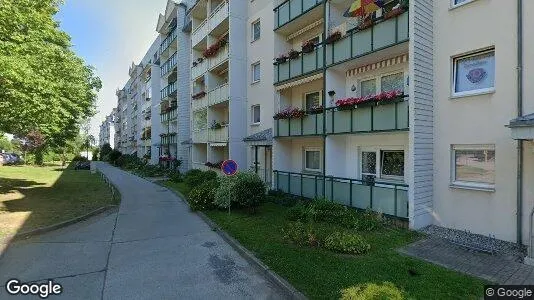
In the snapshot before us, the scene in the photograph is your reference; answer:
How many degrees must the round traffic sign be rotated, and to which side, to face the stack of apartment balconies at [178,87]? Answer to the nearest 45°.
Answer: approximately 180°

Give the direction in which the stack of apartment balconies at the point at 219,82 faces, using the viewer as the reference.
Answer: facing the viewer and to the left of the viewer

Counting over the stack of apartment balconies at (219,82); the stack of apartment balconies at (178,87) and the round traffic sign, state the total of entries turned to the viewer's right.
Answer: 0

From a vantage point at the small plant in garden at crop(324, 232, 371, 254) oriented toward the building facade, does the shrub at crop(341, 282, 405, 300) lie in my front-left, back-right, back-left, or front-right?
back-right

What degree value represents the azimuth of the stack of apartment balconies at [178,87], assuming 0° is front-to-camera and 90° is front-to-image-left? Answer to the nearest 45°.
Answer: approximately 45°

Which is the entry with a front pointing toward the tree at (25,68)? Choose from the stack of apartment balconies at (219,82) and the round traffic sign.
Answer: the stack of apartment balconies

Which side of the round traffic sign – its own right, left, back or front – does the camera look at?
front

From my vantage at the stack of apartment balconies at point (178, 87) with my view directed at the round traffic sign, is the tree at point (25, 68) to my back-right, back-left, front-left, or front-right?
front-right

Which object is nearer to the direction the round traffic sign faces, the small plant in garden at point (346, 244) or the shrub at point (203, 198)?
the small plant in garden
